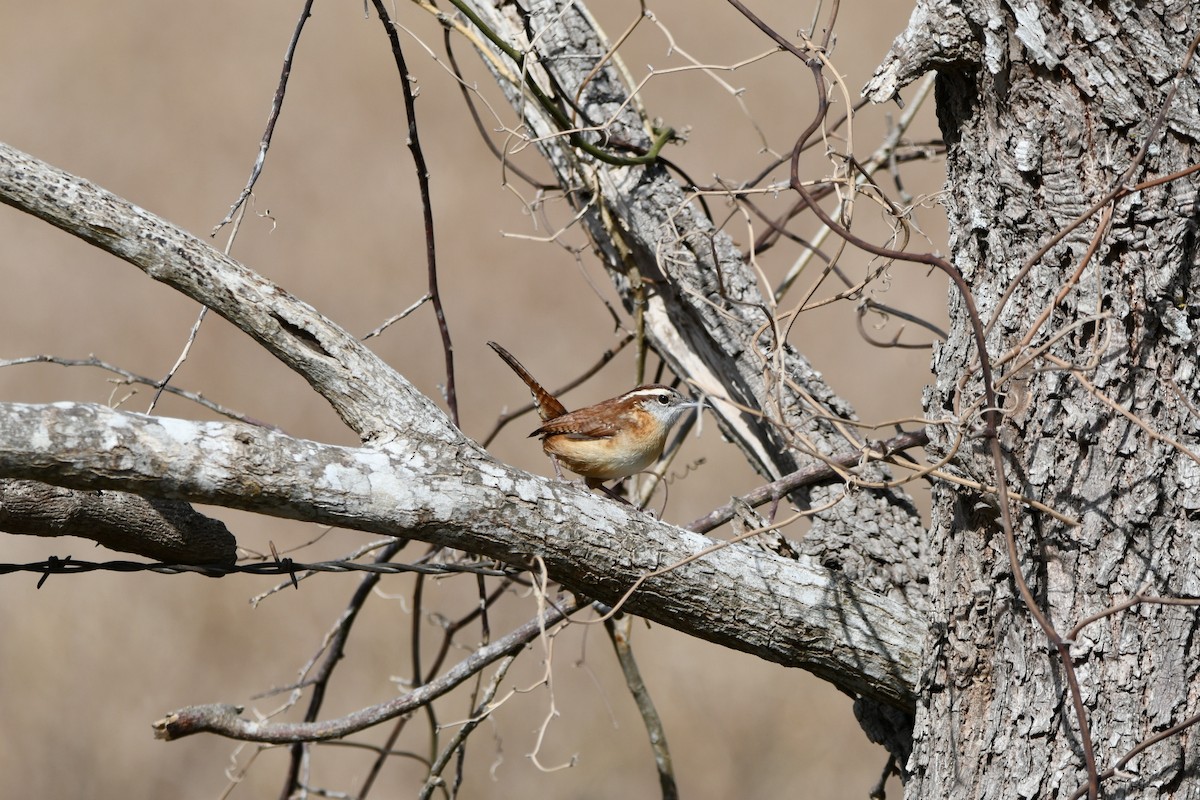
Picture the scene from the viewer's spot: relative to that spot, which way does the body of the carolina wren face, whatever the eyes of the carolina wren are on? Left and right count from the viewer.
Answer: facing to the right of the viewer

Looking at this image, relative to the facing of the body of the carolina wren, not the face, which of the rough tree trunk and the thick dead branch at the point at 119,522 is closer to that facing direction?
the rough tree trunk
